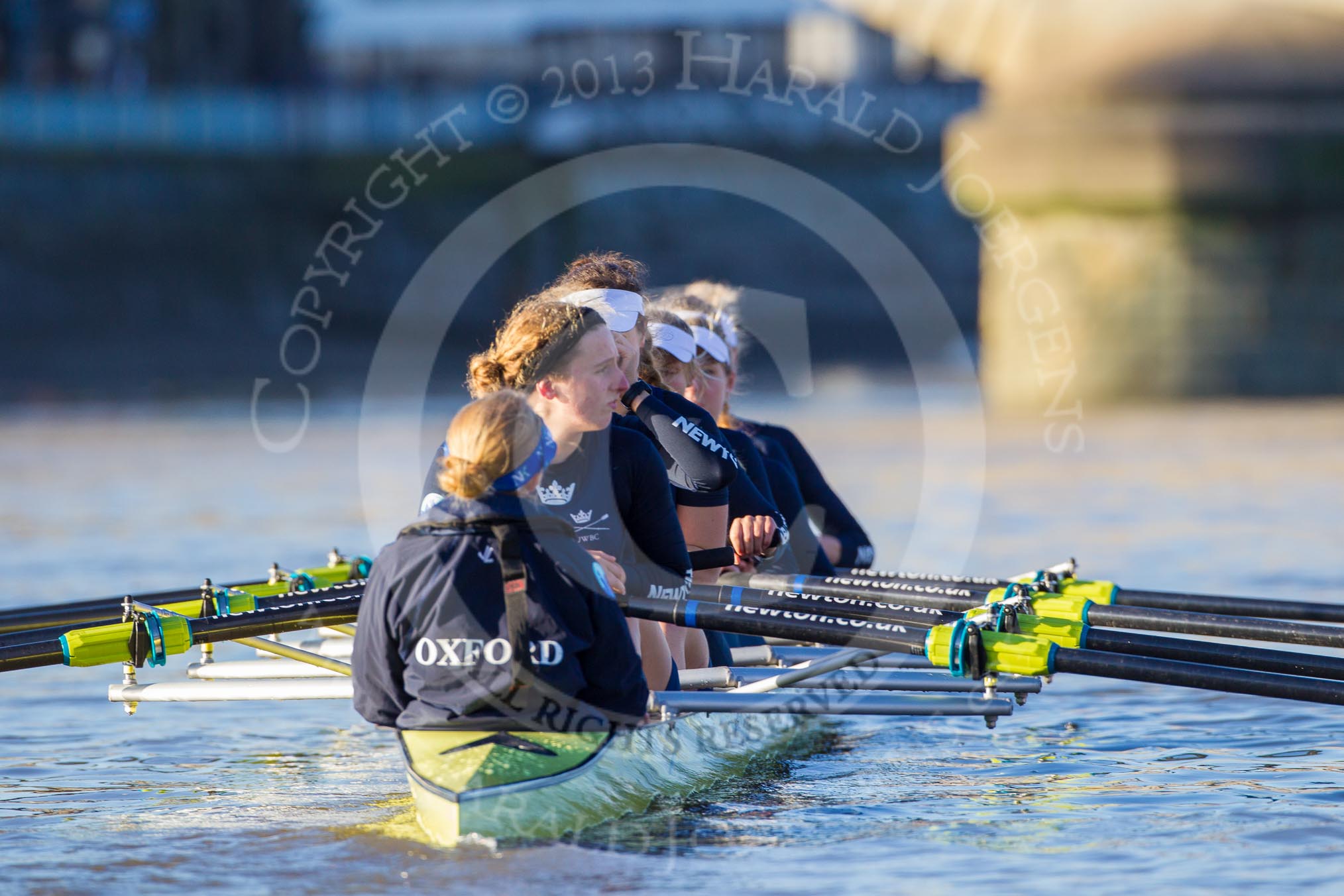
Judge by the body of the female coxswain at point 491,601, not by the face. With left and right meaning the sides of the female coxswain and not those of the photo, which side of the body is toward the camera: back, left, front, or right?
back

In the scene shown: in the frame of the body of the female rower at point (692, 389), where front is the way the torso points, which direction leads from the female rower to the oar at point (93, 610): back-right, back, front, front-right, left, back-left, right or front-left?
right

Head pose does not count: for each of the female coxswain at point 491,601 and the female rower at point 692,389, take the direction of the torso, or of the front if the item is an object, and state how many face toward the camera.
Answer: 1

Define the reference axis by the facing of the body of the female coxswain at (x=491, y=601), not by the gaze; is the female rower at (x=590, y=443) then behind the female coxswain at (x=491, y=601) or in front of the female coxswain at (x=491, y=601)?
in front

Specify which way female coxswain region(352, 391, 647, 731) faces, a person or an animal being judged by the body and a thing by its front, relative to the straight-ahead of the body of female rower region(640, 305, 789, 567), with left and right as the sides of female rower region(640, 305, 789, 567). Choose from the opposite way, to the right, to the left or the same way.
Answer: the opposite way

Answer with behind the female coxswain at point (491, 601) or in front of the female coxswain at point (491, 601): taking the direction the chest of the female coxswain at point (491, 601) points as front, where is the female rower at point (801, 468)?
in front

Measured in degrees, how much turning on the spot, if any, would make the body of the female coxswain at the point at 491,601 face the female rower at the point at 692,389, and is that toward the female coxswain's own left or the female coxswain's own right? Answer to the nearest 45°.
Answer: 0° — they already face them

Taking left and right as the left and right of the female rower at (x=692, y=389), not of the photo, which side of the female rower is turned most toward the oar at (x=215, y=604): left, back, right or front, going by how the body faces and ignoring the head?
right

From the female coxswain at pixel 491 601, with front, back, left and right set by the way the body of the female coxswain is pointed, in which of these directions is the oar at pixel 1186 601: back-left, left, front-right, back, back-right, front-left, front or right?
front-right
